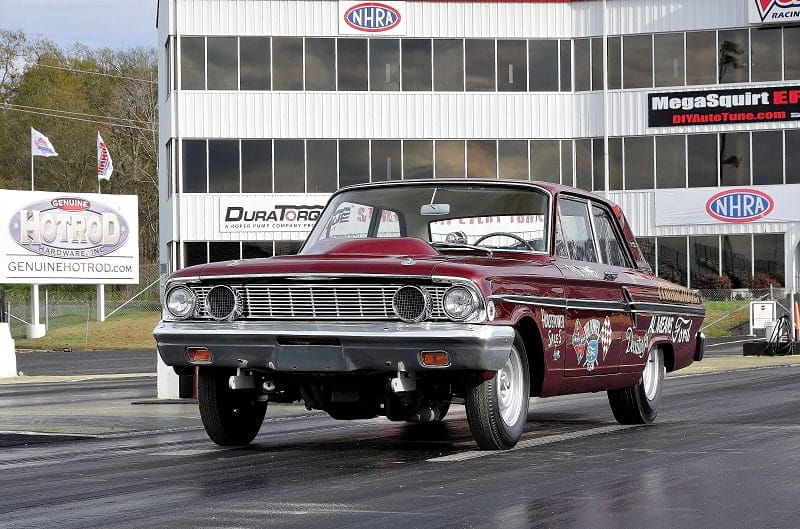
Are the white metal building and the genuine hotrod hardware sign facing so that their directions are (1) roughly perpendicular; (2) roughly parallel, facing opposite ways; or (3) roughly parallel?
roughly parallel

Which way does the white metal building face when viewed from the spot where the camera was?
facing the viewer

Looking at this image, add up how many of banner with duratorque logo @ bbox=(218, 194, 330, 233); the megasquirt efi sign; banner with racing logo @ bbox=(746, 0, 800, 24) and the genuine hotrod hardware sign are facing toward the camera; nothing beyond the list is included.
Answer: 4

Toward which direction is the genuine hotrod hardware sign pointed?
toward the camera

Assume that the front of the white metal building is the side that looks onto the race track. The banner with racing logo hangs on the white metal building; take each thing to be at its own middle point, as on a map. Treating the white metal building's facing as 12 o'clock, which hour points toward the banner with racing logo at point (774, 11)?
The banner with racing logo is roughly at 9 o'clock from the white metal building.

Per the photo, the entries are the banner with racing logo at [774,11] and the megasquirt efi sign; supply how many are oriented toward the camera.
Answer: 2

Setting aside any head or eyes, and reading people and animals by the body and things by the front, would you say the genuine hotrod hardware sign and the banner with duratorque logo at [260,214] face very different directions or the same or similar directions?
same or similar directions

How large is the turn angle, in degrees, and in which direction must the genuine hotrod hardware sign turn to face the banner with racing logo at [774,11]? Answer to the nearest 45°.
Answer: approximately 90° to its left

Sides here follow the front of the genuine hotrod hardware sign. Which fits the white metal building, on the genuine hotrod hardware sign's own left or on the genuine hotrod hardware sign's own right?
on the genuine hotrod hardware sign's own left

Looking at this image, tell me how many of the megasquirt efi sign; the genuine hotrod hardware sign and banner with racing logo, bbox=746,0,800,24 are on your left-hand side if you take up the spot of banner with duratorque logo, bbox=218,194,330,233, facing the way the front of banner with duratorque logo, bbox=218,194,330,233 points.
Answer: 2

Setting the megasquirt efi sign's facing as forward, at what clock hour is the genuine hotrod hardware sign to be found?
The genuine hotrod hardware sign is roughly at 2 o'clock from the megasquirt efi sign.

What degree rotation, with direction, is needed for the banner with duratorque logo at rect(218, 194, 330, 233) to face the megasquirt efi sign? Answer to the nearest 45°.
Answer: approximately 90° to its left

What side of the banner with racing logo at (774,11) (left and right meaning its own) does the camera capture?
front
